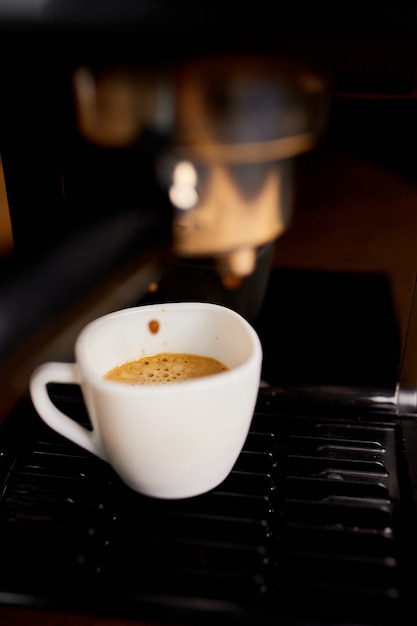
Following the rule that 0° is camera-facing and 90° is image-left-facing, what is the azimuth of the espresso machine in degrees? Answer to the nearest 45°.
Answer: approximately 0°
